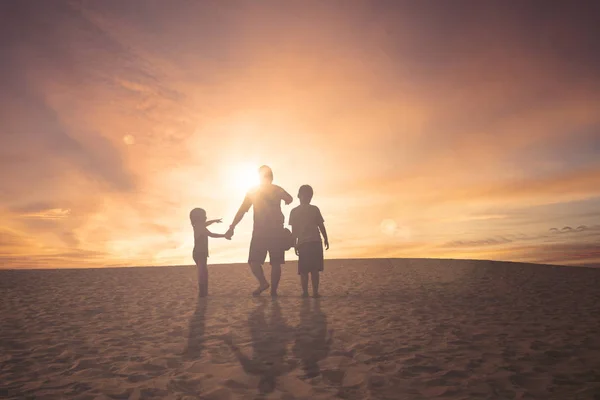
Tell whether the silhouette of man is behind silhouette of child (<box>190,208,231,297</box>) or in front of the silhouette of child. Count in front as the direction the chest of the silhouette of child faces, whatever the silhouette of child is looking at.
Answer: in front

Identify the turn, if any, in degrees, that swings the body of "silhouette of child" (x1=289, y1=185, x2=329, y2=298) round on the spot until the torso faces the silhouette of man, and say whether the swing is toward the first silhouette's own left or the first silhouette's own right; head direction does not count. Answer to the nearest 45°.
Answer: approximately 90° to the first silhouette's own left

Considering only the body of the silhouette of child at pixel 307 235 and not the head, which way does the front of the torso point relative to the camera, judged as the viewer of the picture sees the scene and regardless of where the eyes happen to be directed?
away from the camera

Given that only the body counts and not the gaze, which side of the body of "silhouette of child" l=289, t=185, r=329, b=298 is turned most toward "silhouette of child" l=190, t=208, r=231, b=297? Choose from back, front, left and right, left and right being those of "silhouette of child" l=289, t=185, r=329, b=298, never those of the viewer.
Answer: left
